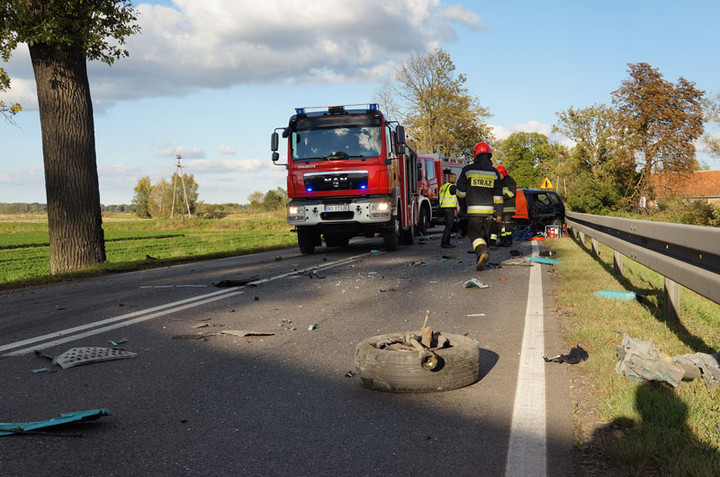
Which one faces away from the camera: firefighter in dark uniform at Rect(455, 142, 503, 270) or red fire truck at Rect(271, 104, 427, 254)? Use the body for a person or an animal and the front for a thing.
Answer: the firefighter in dark uniform

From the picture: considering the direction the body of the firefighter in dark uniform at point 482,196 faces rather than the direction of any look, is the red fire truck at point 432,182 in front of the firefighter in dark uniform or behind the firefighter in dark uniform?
in front

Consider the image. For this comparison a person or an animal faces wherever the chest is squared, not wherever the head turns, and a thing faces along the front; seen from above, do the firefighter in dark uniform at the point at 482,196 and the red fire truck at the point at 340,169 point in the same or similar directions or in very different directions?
very different directions

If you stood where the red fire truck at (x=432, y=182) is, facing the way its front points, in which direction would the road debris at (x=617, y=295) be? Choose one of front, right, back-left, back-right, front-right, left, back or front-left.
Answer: front-left

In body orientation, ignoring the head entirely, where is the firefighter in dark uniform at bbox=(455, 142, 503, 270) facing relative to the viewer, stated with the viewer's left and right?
facing away from the viewer

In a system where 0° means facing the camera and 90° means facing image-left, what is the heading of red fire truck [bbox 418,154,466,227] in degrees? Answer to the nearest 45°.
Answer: approximately 45°

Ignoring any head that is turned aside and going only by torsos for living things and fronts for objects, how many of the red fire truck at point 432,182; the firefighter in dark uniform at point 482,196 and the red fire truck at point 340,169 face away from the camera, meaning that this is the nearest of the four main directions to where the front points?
1

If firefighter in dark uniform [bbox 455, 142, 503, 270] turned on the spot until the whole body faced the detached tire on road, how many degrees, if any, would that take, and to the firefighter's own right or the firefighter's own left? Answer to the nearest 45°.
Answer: approximately 180°

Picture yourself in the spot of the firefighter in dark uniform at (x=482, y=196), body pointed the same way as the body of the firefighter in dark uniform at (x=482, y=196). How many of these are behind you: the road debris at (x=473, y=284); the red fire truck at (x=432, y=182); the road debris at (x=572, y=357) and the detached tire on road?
3

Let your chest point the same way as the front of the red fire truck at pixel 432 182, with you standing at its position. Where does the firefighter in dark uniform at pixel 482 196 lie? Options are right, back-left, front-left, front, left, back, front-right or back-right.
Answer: front-left

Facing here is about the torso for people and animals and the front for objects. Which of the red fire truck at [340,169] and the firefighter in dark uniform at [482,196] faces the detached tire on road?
the red fire truck

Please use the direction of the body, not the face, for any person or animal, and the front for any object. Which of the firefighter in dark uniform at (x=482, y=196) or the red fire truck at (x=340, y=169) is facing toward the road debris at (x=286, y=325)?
the red fire truck

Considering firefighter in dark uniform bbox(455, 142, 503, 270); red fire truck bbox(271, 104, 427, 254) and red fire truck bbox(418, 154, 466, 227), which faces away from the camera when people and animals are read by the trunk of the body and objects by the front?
the firefighter in dark uniform

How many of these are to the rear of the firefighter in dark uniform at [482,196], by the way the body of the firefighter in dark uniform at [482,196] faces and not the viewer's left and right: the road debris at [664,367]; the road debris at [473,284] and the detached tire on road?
3

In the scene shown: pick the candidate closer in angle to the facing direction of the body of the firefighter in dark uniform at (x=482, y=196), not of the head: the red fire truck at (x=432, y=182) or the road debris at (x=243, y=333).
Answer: the red fire truck

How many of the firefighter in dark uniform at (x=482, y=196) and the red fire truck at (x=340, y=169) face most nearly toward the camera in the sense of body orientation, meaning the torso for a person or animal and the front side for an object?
1

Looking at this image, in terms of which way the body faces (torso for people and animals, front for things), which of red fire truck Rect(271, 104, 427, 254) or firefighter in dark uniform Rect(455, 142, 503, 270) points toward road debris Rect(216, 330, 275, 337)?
the red fire truck
